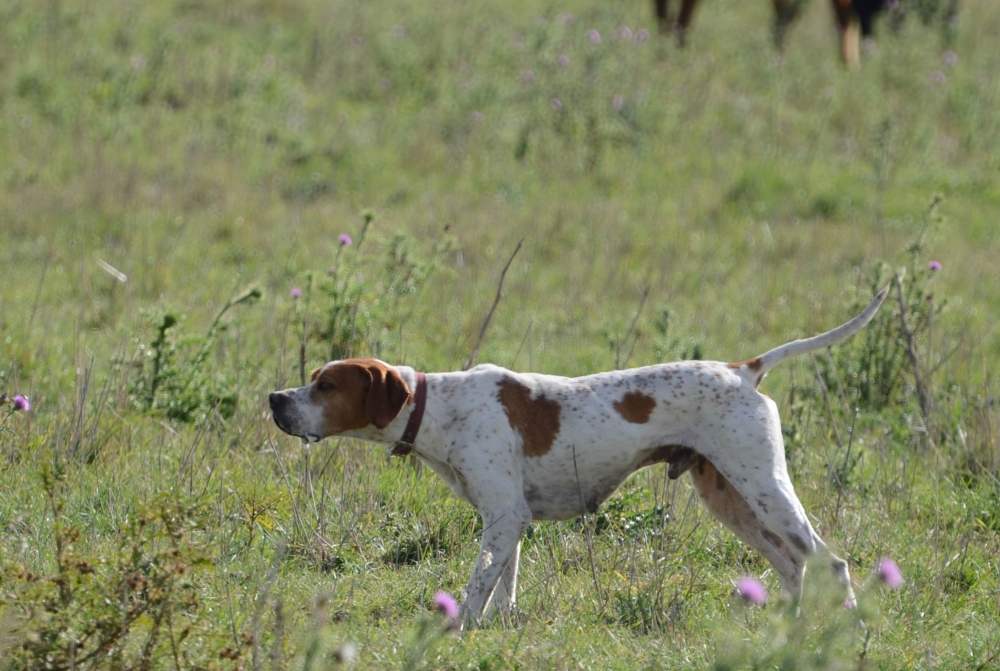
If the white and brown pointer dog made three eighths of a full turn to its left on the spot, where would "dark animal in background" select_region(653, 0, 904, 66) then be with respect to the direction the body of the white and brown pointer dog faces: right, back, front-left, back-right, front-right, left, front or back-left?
back-left

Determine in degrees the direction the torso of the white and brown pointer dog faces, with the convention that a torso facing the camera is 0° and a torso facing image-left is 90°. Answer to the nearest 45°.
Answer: approximately 90°
